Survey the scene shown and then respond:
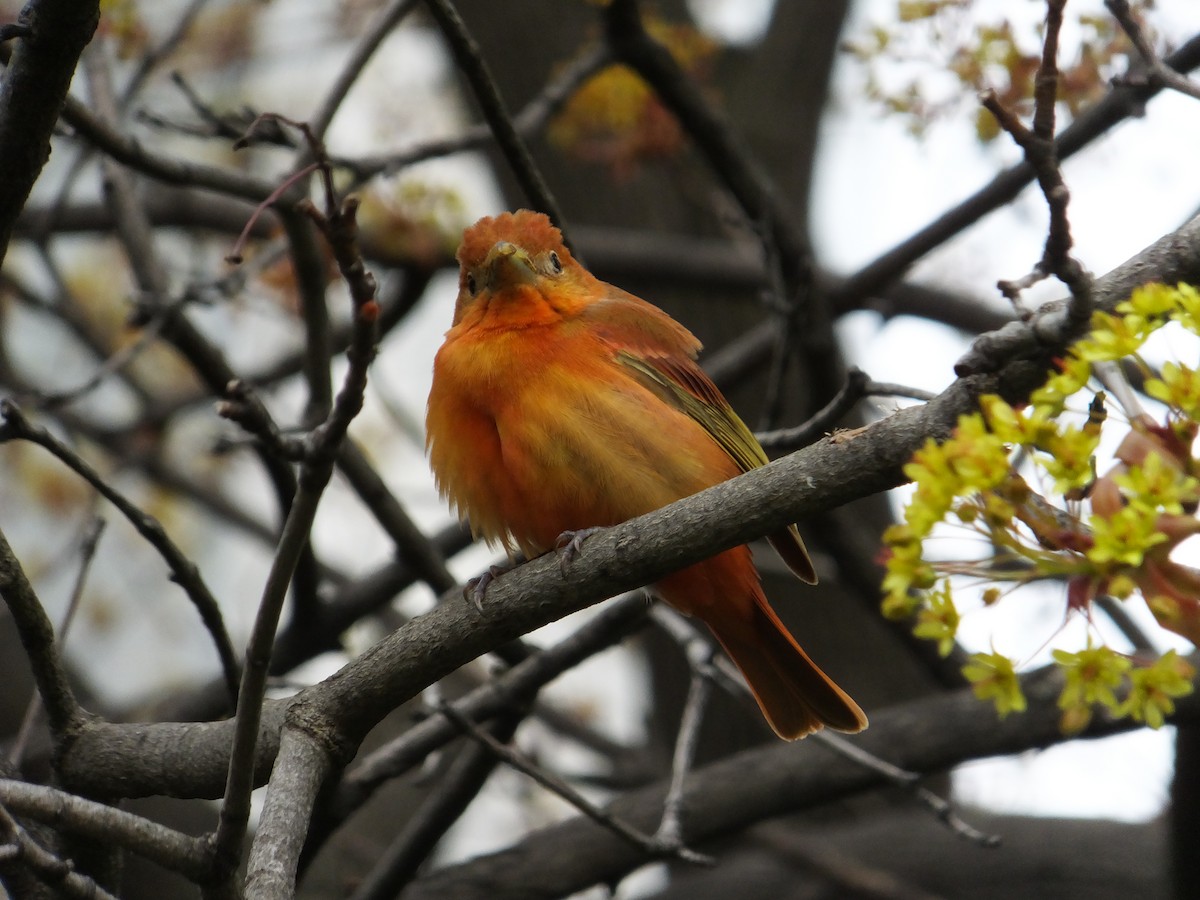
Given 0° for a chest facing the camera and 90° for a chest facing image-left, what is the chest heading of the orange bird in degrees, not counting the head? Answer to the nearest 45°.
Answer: approximately 45°
